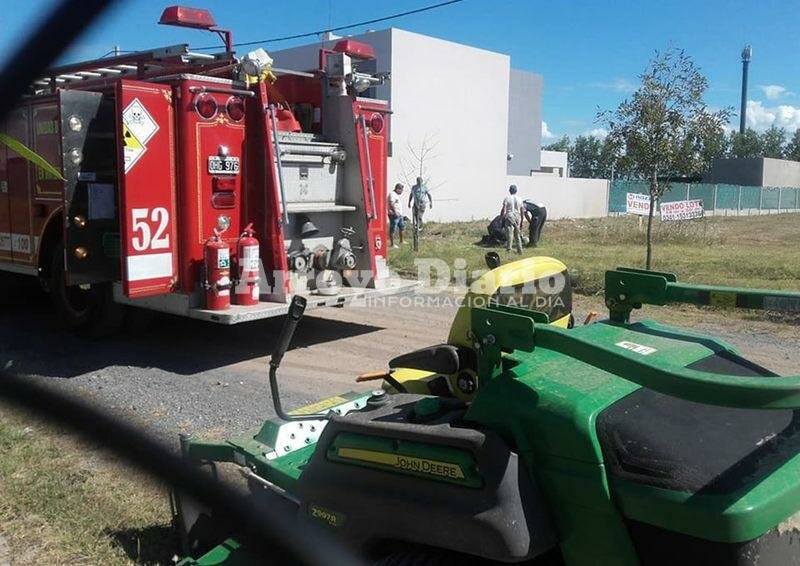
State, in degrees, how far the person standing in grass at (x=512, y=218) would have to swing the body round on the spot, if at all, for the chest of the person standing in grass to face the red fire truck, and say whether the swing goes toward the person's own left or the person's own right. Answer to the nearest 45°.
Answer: approximately 180°

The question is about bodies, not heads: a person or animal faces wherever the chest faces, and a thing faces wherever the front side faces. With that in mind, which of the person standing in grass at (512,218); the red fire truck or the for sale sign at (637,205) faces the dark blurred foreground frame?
the for sale sign

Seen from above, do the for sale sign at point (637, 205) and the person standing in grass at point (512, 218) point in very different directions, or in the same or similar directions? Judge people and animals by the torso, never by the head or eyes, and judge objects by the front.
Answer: very different directions

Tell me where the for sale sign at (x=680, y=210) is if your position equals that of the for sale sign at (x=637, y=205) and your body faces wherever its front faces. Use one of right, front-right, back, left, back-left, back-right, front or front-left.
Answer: back-left

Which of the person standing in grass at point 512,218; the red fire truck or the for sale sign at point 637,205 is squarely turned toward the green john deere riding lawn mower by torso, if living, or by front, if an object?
the for sale sign

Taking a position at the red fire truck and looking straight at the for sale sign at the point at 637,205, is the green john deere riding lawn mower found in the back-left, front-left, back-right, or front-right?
back-right

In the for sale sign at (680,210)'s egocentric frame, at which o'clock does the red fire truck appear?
The red fire truck is roughly at 1 o'clock from the for sale sign.

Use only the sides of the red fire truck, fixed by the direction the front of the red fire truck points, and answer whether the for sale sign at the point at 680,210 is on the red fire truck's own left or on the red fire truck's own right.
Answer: on the red fire truck's own right

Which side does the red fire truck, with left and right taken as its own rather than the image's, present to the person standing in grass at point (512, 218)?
right

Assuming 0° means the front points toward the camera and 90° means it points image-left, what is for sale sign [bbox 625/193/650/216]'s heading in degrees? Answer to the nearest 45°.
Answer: approximately 0°

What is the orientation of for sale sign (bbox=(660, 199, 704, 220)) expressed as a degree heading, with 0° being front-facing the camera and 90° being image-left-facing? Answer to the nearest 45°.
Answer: approximately 0°
